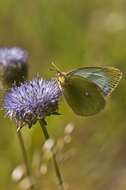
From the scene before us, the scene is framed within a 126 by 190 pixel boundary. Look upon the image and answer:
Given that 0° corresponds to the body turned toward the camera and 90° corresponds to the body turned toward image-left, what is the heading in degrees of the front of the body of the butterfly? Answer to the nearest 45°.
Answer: approximately 90°

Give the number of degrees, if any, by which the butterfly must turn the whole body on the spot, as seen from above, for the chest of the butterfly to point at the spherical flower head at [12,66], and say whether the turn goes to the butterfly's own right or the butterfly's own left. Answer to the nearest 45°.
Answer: approximately 45° to the butterfly's own right
